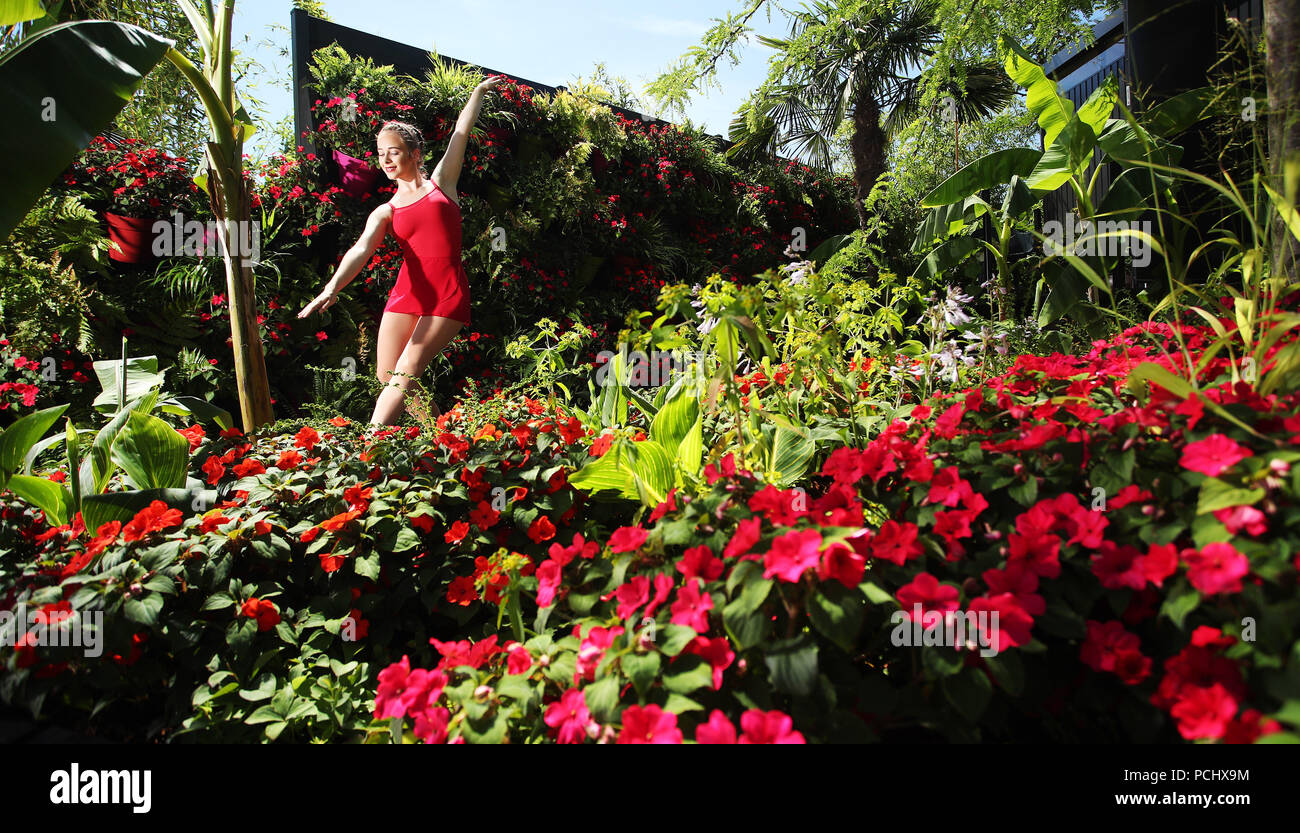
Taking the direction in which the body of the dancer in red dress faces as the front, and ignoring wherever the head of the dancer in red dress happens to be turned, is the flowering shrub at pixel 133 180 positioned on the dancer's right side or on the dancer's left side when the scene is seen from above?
on the dancer's right side

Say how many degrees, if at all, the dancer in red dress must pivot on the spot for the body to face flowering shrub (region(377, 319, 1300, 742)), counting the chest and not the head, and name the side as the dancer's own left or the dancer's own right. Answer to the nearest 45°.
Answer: approximately 45° to the dancer's own left

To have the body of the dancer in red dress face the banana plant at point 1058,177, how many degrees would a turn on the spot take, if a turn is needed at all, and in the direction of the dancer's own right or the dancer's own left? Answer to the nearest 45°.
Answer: approximately 135° to the dancer's own left

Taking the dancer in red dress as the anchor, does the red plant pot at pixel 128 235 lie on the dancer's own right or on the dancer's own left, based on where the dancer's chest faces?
on the dancer's own right

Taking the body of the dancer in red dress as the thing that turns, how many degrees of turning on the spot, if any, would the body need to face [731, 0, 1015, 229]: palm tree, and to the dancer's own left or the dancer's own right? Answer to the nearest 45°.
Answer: approximately 180°

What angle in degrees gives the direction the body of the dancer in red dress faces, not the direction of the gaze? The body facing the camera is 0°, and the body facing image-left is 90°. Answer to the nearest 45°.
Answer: approximately 45°

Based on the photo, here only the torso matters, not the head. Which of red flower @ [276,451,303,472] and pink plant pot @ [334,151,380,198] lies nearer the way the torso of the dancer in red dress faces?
the red flower
